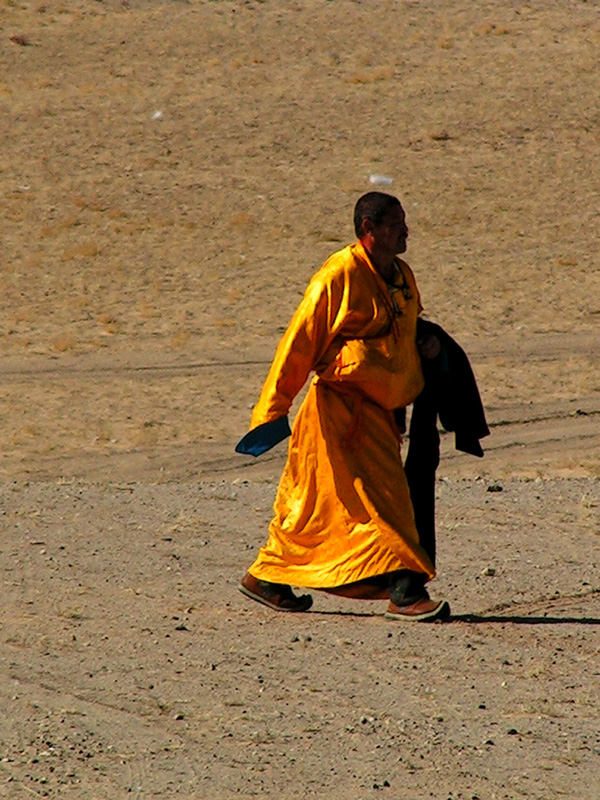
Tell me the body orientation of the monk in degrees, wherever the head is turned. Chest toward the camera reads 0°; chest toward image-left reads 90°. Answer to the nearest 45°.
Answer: approximately 270°

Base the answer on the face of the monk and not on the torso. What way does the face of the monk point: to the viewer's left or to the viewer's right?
to the viewer's right
